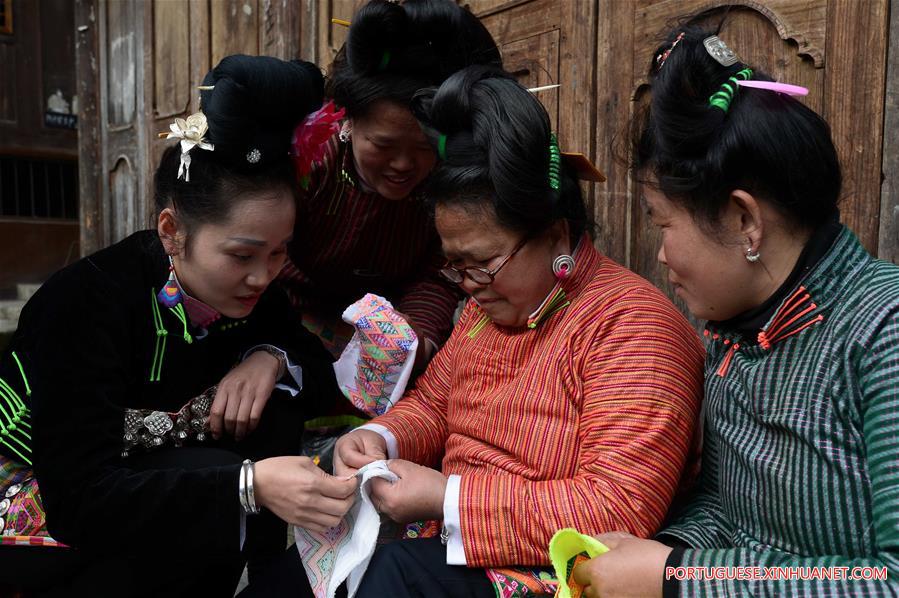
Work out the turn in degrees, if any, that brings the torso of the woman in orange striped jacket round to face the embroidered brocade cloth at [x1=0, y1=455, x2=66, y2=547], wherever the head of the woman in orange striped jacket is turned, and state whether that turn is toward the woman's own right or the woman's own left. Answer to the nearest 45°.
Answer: approximately 45° to the woman's own right

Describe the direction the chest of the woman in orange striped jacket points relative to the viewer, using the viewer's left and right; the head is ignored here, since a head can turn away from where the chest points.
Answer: facing the viewer and to the left of the viewer

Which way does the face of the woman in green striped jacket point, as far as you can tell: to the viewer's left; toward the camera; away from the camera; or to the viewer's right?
to the viewer's left
